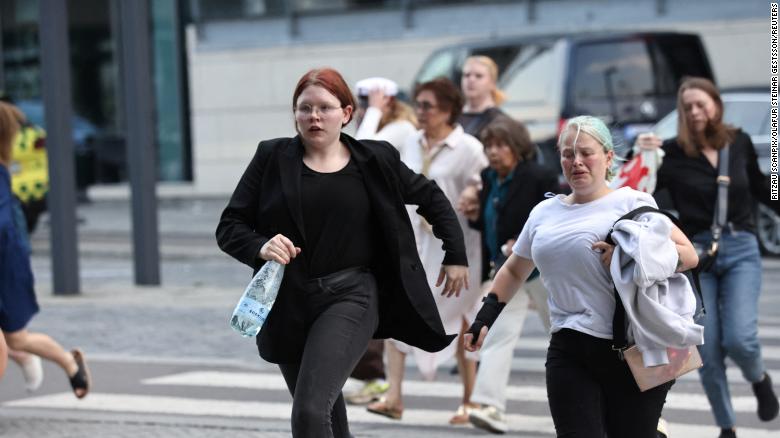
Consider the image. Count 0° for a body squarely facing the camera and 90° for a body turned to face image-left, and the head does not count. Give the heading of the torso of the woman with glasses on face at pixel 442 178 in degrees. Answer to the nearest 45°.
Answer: approximately 45°

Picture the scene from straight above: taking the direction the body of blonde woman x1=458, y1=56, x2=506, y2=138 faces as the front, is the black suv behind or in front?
behind

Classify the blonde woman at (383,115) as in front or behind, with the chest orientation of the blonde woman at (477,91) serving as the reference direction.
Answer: in front

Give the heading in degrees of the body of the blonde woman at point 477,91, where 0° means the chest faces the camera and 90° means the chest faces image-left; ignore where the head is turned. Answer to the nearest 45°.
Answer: approximately 45°

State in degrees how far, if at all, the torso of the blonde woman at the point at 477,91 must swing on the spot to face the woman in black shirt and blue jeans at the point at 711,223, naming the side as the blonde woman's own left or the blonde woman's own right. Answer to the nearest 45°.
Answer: approximately 90° to the blonde woman's own left

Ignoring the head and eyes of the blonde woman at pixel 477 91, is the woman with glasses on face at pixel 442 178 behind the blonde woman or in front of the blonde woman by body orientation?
in front

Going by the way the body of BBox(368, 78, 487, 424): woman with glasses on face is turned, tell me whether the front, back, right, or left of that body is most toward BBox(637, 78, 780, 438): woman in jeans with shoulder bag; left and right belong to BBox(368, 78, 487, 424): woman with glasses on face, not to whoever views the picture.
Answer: left
